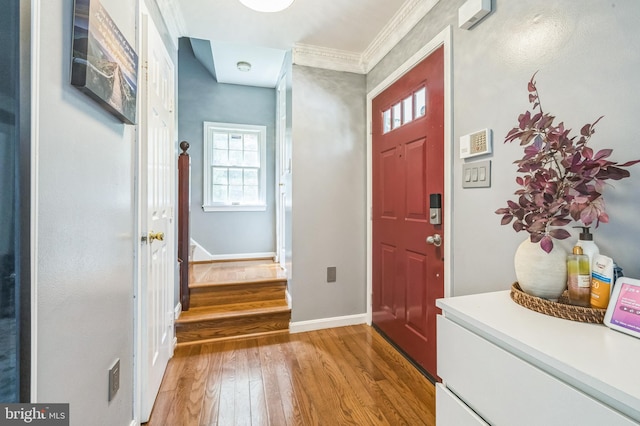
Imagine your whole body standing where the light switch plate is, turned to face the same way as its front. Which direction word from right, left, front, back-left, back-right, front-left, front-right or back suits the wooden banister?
front-right

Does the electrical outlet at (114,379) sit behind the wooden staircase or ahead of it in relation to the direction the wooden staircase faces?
ahead

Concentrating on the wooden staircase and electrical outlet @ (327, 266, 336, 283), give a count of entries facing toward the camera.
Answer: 2

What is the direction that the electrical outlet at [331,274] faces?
toward the camera

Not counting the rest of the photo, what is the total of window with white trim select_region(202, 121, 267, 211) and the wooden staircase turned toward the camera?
2

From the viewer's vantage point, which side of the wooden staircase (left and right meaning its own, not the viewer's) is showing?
front

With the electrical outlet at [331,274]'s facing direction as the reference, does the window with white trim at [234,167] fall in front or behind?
behind

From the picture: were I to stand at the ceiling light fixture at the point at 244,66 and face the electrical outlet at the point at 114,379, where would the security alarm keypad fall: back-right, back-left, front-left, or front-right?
front-left

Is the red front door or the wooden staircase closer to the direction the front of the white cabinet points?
the wooden staircase

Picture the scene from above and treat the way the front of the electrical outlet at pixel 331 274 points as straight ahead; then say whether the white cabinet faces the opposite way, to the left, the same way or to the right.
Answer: to the right

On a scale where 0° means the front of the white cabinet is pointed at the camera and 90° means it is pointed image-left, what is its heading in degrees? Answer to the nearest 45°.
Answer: approximately 45°

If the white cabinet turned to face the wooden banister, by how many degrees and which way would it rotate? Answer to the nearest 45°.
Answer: approximately 45° to its right

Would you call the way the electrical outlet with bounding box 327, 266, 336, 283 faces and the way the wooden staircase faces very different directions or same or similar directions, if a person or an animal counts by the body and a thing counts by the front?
same or similar directions

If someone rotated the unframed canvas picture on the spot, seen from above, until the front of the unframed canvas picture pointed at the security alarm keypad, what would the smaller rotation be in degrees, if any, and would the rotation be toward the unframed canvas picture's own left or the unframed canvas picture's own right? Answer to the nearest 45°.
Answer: approximately 45° to the unframed canvas picture's own left

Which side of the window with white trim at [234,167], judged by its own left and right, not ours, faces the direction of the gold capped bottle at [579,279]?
front
